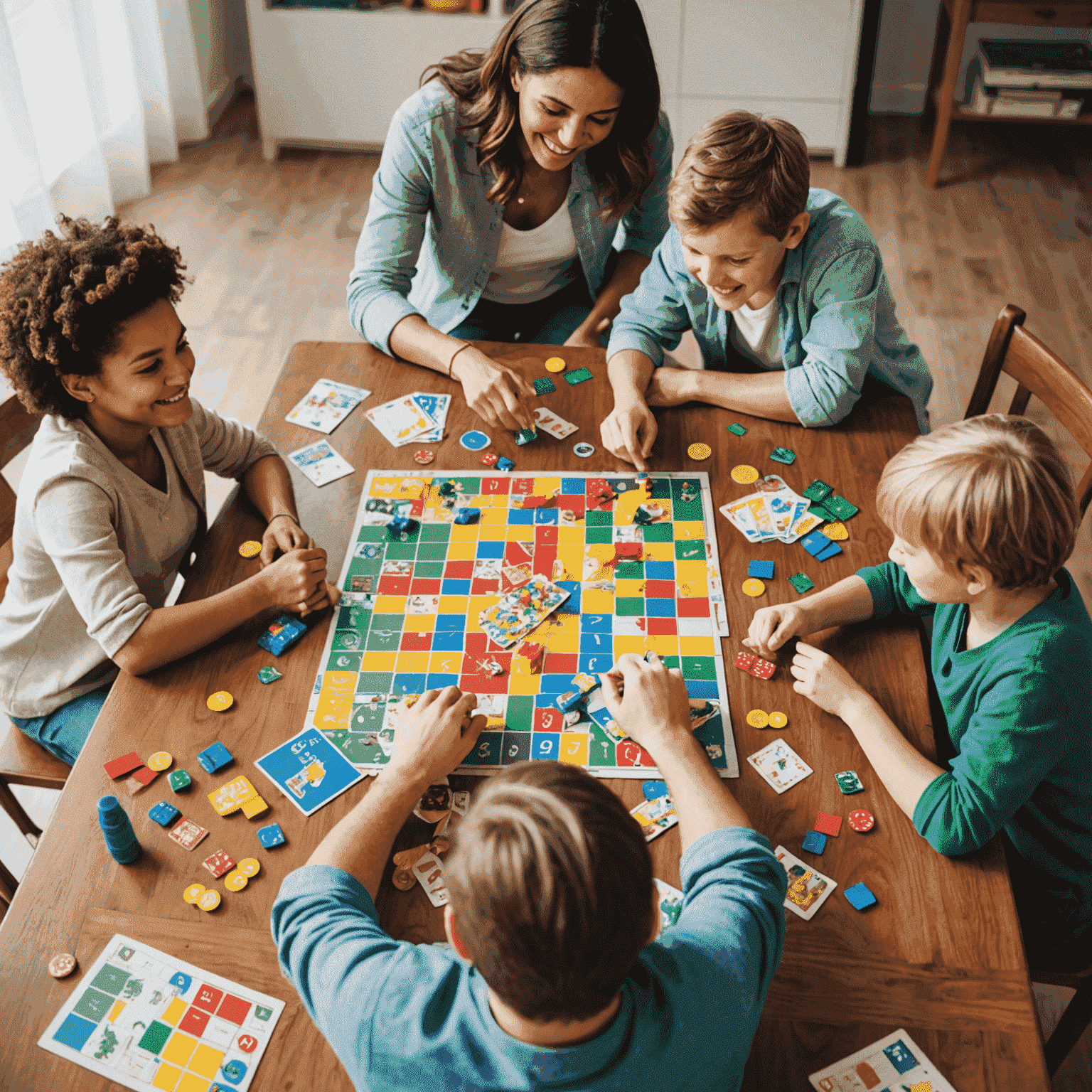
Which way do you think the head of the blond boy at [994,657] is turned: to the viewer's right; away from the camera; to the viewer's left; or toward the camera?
to the viewer's left

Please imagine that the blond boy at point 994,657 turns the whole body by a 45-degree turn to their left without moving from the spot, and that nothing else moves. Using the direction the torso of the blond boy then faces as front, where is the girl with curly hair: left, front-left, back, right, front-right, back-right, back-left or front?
front-right

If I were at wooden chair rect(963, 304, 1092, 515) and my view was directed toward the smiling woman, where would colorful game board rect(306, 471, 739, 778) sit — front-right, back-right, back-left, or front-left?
front-left

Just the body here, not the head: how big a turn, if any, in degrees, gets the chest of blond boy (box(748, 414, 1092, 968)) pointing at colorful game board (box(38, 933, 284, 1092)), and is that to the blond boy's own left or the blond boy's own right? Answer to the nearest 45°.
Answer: approximately 45° to the blond boy's own left

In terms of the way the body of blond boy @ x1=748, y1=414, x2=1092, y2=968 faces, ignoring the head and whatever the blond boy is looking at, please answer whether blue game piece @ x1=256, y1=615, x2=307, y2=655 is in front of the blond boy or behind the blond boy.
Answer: in front

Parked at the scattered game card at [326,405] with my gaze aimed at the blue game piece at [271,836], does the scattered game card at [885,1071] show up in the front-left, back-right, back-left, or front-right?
front-left

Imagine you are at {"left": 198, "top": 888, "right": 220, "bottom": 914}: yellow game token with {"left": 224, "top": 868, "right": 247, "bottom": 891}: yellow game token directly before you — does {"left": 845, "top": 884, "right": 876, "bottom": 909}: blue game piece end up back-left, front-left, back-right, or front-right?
front-right

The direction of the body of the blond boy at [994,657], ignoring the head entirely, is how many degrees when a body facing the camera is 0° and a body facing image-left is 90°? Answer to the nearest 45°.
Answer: approximately 90°

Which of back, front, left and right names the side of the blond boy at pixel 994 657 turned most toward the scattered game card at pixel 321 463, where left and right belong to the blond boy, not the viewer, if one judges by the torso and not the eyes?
front

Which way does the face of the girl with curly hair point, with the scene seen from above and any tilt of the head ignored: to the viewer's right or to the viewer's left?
to the viewer's right
